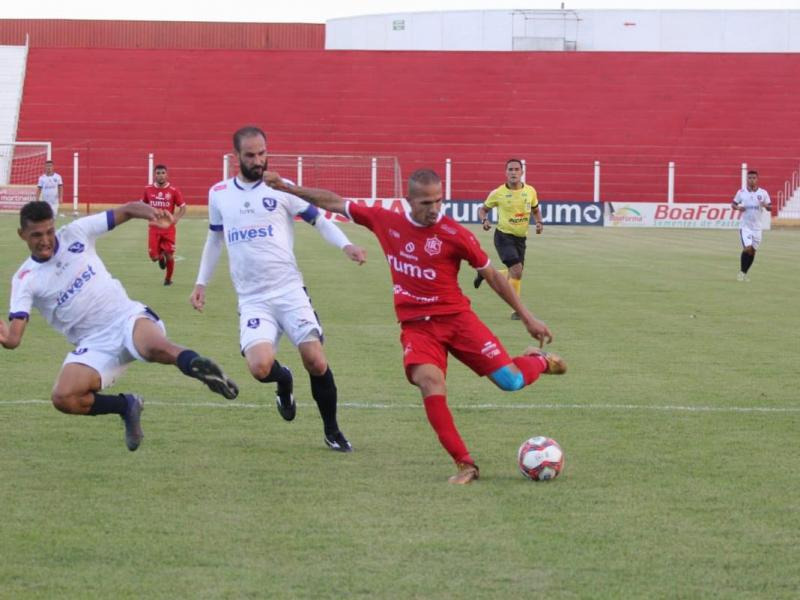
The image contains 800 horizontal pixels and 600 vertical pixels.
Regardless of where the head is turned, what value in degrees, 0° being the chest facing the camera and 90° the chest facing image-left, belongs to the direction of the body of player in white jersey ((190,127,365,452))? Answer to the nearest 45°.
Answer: approximately 0°

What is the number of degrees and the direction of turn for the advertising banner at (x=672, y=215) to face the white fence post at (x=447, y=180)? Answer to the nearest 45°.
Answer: approximately 90° to its right

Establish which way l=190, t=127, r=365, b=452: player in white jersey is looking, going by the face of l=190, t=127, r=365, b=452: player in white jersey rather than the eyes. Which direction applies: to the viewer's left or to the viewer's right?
to the viewer's right

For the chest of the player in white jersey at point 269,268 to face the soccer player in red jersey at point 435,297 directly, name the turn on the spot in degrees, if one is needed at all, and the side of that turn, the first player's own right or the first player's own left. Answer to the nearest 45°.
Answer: approximately 45° to the first player's own left

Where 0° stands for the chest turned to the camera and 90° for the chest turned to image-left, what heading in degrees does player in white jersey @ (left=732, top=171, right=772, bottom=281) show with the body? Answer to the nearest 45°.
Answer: approximately 0°
